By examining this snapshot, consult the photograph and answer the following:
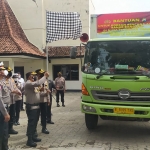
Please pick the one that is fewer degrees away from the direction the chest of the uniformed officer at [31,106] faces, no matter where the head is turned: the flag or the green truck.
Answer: the green truck

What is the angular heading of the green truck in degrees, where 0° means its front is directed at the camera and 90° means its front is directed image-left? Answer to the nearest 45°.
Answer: approximately 0°

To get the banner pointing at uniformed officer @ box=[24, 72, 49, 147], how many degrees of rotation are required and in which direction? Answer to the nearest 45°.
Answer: approximately 45° to its right

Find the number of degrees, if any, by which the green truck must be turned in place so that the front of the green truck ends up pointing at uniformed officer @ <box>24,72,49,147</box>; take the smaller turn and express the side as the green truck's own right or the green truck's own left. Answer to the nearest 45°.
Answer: approximately 90° to the green truck's own right

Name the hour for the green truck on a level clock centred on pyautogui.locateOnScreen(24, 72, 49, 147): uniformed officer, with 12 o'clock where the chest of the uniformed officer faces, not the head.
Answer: The green truck is roughly at 12 o'clock from the uniformed officer.

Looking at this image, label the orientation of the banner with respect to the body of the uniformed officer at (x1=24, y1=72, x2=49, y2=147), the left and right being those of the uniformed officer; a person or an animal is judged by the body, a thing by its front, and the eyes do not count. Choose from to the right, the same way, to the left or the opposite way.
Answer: to the right

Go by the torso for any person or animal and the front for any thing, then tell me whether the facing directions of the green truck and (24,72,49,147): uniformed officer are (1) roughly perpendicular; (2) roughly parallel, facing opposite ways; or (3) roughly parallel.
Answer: roughly perpendicular

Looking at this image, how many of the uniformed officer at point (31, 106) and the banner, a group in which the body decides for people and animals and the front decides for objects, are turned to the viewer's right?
1

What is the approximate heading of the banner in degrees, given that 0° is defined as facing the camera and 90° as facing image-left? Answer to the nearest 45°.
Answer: approximately 0°

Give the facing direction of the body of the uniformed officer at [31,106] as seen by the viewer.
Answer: to the viewer's right
